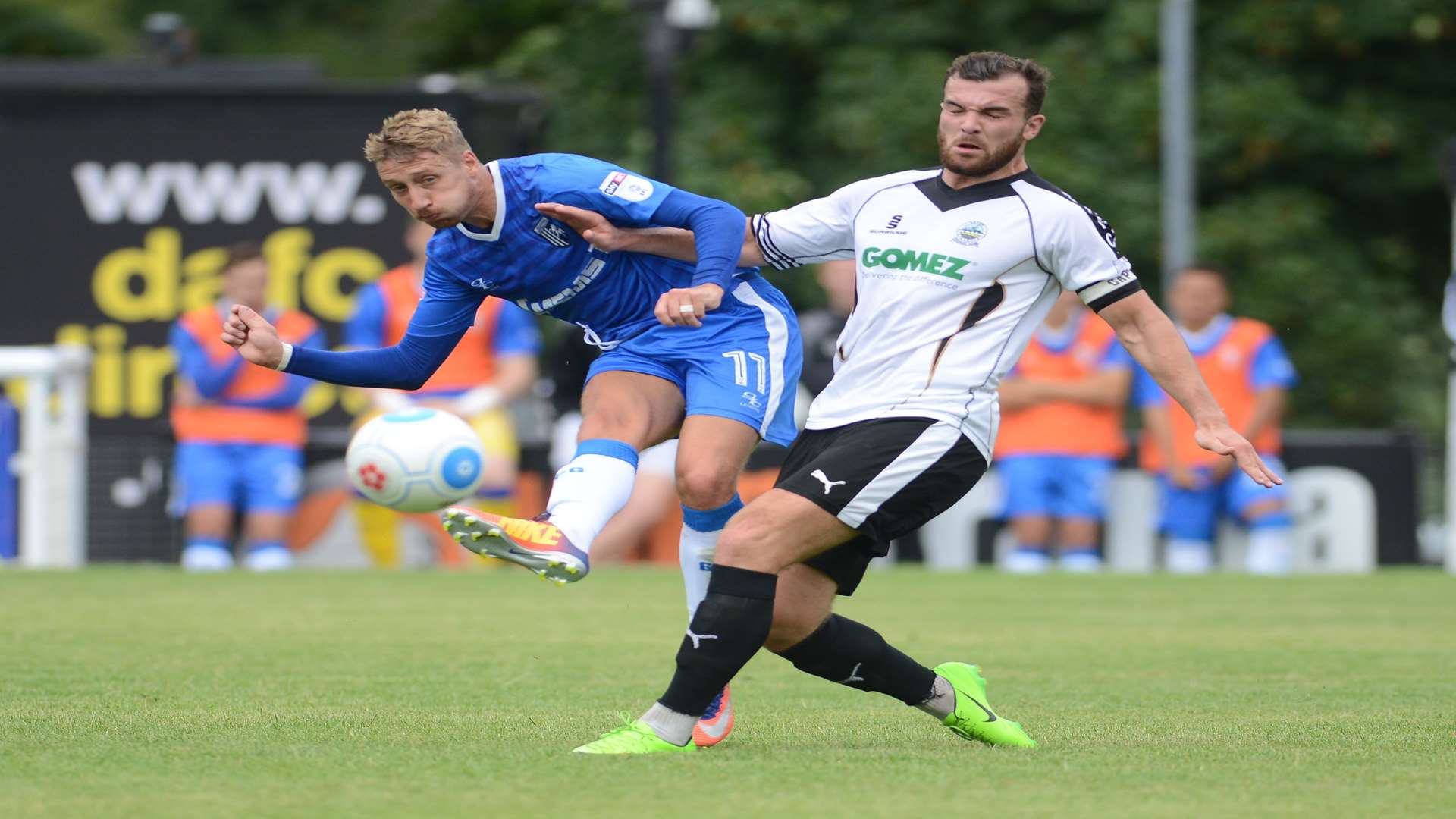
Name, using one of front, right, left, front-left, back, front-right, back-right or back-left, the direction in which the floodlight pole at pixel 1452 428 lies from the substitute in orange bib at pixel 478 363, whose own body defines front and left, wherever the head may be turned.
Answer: left

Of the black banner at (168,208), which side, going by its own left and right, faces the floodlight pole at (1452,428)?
left

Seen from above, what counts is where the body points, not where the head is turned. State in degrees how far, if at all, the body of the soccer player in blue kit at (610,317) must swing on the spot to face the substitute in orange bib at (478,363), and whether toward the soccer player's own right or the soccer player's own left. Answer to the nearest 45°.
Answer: approximately 135° to the soccer player's own right

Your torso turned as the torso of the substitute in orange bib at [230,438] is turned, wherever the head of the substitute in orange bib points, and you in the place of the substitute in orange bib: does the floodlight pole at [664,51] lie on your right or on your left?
on your left

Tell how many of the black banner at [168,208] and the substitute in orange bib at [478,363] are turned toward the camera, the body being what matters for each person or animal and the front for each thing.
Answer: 2

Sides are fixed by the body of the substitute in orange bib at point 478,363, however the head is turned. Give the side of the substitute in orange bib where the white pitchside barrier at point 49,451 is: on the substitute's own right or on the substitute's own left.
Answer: on the substitute's own right

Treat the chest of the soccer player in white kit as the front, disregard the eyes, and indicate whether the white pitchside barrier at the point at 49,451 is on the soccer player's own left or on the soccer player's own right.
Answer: on the soccer player's own right
